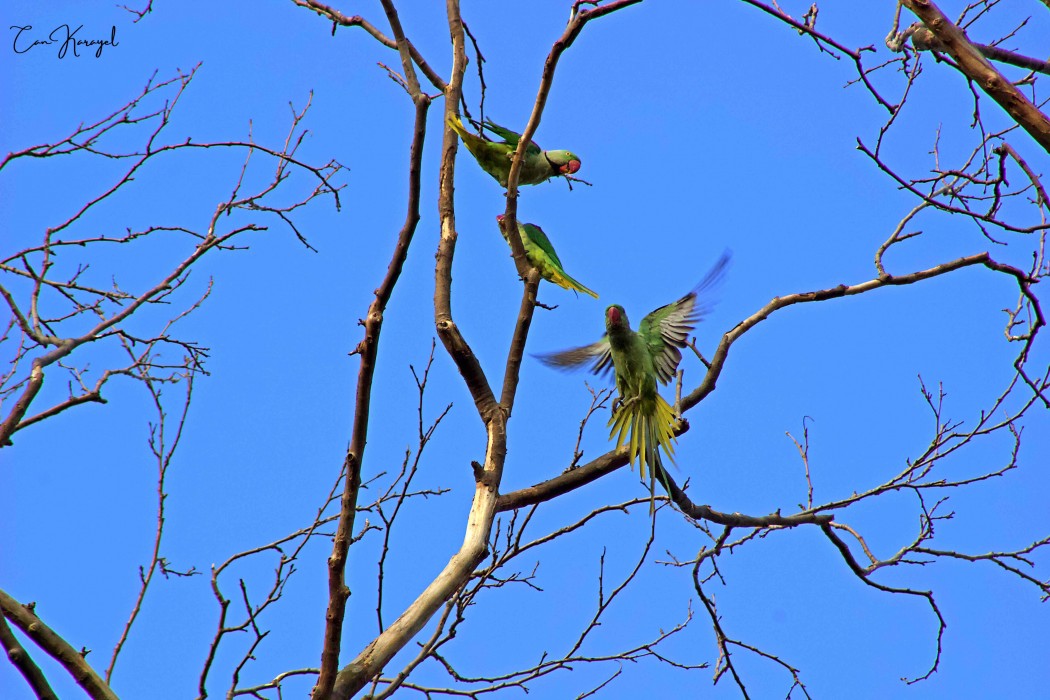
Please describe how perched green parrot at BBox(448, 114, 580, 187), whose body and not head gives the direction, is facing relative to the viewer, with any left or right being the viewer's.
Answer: facing to the right of the viewer

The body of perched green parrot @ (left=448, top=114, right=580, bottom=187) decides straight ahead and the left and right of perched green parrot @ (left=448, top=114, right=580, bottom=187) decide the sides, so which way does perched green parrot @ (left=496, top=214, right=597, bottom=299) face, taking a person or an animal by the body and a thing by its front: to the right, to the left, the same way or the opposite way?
the opposite way

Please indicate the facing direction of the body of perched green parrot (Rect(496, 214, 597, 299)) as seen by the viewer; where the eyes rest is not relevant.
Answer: to the viewer's left

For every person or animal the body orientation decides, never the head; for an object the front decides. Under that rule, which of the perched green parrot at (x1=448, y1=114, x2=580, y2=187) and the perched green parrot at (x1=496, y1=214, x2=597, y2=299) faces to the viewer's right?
the perched green parrot at (x1=448, y1=114, x2=580, y2=187)

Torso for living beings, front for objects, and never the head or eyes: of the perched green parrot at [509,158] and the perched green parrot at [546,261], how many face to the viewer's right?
1
